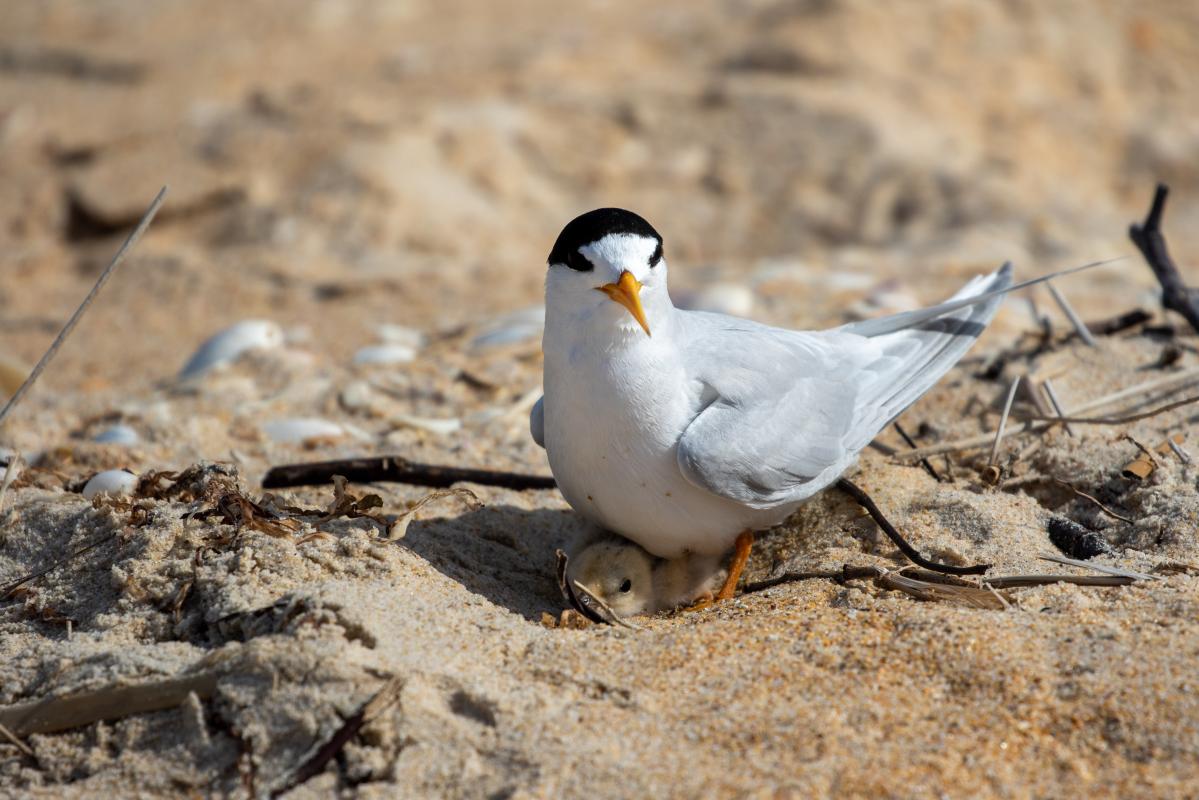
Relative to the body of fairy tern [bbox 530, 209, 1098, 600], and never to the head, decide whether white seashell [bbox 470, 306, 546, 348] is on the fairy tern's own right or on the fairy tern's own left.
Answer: on the fairy tern's own right

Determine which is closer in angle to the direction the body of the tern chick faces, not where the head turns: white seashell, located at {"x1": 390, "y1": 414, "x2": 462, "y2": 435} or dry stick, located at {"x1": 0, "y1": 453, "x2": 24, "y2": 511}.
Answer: the dry stick

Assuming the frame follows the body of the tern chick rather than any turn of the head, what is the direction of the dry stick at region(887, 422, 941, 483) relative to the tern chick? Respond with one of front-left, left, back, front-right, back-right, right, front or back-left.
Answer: back-right

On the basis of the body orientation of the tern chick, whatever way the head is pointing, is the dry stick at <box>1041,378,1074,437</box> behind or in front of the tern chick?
behind

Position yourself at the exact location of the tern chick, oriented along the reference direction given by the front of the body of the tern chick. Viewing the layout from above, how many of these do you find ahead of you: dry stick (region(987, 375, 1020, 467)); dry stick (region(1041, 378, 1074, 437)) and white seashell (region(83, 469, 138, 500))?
1

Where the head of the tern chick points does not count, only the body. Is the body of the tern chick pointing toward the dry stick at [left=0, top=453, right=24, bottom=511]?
yes

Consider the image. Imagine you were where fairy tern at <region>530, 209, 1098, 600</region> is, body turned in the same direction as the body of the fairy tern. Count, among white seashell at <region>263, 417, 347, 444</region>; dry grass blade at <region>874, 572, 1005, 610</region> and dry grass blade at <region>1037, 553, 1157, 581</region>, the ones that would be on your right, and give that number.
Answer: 1

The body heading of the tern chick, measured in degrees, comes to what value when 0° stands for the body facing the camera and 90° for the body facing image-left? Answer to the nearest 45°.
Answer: approximately 90°

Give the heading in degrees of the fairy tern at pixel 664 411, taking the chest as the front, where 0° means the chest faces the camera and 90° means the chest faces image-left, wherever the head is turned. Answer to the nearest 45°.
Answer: approximately 45°

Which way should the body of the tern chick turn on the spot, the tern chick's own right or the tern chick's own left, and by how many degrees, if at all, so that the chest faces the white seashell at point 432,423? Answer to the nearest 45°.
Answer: approximately 45° to the tern chick's own right
